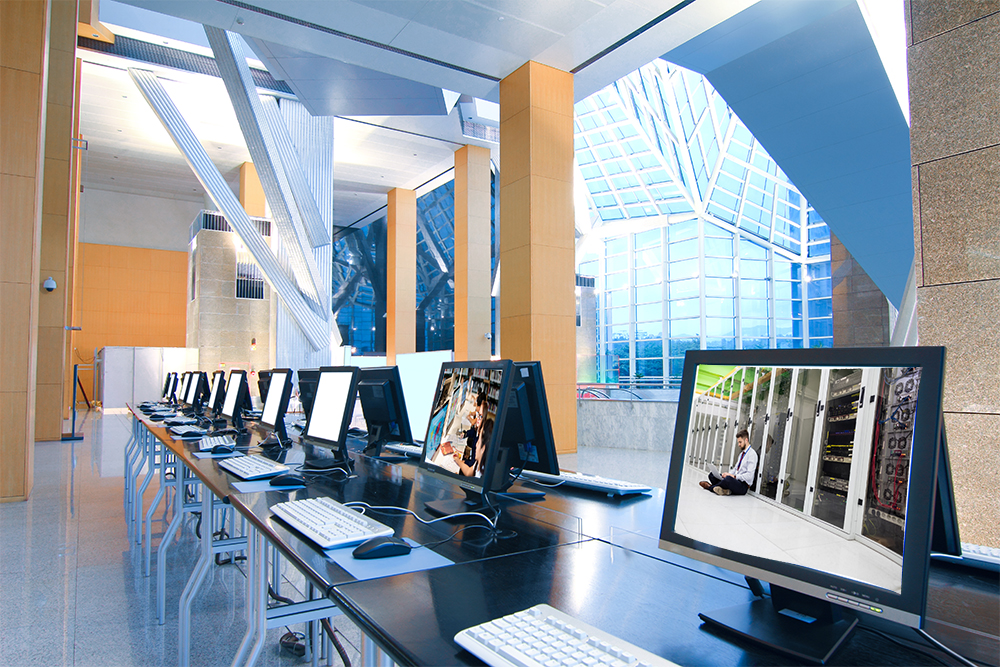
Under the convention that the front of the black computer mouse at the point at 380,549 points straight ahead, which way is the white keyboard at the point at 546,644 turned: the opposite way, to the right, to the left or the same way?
the opposite way

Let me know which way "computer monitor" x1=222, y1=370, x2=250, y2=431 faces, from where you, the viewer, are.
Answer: facing the viewer and to the left of the viewer

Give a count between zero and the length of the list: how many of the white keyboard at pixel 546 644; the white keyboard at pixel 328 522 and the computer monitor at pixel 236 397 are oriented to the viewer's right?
0

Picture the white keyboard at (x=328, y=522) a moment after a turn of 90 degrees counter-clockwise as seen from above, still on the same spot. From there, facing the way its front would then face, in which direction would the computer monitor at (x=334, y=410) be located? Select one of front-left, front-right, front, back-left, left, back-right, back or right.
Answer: back-left

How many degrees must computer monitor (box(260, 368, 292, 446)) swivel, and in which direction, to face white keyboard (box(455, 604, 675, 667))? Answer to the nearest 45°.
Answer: approximately 45° to its left

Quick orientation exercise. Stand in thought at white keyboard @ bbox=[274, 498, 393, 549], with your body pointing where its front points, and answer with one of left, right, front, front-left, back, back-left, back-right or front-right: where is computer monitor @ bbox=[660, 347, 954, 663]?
left

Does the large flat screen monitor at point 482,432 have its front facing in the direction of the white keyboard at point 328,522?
yes

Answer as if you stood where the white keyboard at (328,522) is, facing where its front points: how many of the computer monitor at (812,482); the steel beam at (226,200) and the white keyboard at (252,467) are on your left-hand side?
1

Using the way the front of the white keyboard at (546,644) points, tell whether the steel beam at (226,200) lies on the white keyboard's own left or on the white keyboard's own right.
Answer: on the white keyboard's own right

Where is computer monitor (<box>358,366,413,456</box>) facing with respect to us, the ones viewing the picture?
facing away from the viewer and to the right of the viewer

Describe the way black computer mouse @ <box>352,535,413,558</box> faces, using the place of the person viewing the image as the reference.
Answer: facing away from the viewer and to the right of the viewer

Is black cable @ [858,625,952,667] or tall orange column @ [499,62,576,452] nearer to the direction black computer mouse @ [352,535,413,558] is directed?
the tall orange column
